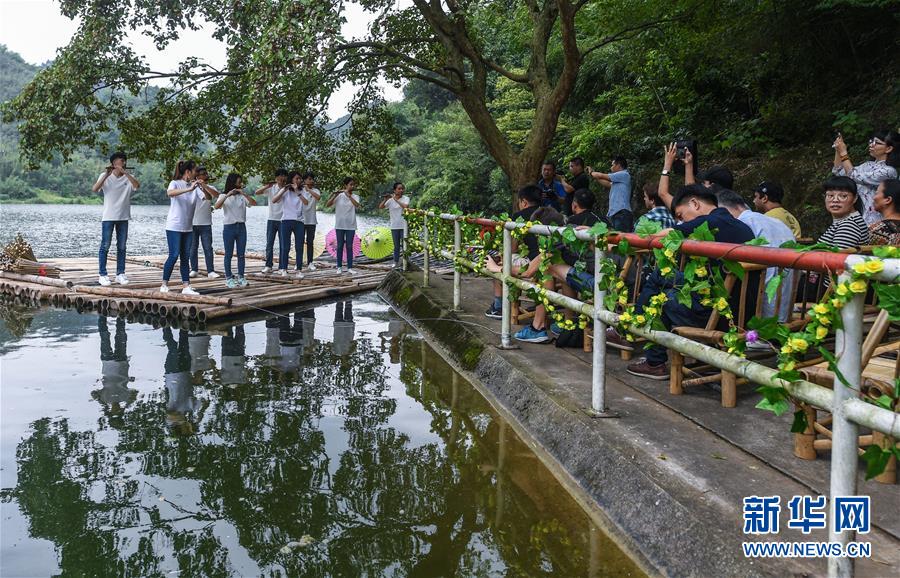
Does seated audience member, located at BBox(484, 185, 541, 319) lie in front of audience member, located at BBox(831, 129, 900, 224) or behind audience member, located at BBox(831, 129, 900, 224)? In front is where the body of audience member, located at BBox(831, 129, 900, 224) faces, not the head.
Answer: in front

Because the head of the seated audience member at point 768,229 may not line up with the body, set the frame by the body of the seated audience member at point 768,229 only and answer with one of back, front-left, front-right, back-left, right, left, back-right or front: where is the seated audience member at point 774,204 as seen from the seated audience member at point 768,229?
right

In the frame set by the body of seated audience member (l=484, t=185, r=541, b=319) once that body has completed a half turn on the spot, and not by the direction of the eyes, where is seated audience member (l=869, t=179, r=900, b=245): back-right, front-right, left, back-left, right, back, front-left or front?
front-right

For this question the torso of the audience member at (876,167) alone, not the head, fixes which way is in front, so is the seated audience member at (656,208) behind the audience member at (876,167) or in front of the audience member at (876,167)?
in front

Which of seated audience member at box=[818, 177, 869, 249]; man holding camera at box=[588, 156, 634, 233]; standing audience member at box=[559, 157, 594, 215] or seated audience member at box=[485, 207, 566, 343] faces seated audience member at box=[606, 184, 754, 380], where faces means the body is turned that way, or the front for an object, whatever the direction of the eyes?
seated audience member at box=[818, 177, 869, 249]

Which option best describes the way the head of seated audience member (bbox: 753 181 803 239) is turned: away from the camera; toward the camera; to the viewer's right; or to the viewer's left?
to the viewer's left

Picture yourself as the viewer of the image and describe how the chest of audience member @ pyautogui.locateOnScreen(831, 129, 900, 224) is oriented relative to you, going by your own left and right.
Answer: facing to the left of the viewer

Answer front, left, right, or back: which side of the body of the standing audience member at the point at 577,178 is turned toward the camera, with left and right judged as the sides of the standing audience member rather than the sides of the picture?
left

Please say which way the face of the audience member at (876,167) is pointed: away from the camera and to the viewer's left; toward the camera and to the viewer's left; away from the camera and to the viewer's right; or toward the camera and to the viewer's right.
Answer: toward the camera and to the viewer's left

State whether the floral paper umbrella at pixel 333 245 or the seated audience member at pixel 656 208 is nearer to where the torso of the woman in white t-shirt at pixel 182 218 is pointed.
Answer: the seated audience member

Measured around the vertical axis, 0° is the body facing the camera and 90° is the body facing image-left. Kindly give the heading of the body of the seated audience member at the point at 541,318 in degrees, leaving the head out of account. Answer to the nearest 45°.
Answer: approximately 90°

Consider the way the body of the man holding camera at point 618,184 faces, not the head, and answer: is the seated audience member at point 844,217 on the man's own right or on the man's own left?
on the man's own left

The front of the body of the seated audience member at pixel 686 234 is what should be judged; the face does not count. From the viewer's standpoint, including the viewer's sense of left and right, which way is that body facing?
facing to the left of the viewer

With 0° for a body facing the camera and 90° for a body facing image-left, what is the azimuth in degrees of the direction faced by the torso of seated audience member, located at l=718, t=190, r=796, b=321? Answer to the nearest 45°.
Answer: approximately 90°

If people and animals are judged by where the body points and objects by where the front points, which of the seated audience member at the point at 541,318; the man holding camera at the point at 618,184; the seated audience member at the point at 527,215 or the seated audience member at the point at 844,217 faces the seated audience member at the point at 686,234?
the seated audience member at the point at 844,217

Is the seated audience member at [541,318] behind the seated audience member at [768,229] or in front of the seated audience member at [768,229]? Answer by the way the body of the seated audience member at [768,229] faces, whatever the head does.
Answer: in front

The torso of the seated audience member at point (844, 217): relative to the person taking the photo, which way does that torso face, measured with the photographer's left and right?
facing the viewer and to the left of the viewer

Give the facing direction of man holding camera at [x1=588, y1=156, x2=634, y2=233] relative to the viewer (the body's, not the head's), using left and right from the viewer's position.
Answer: facing to the left of the viewer
